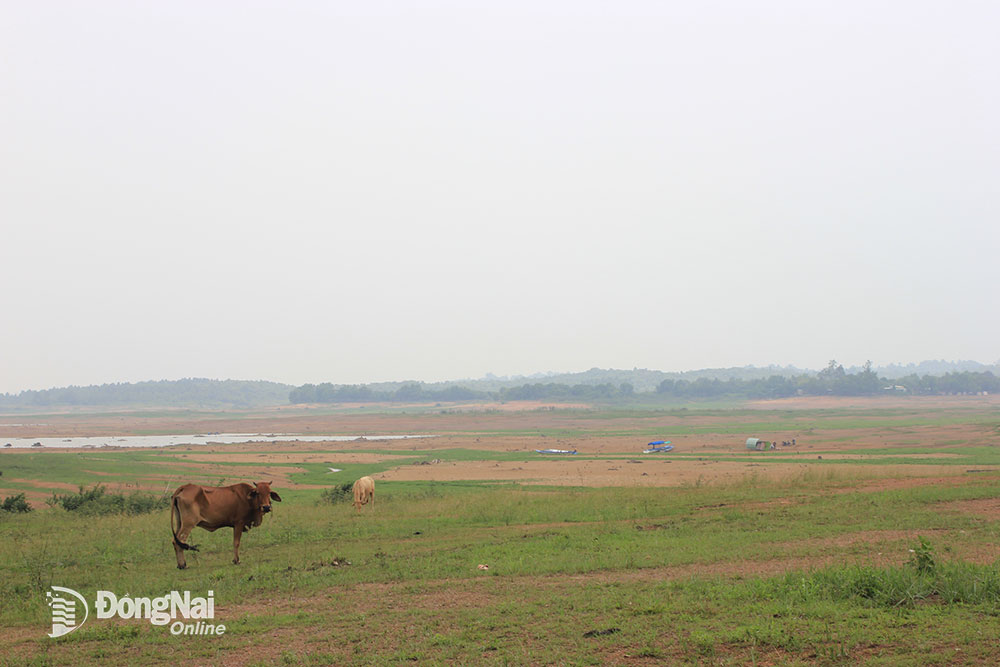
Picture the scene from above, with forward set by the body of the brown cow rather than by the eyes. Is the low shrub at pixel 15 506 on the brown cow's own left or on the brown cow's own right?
on the brown cow's own left

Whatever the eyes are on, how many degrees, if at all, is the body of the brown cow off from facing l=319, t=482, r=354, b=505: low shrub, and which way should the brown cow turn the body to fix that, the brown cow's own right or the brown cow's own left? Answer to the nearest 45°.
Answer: approximately 90° to the brown cow's own left

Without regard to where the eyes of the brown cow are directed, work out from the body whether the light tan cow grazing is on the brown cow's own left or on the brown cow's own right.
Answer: on the brown cow's own left

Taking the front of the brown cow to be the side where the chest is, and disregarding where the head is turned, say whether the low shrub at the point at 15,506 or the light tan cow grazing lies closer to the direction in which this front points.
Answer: the light tan cow grazing

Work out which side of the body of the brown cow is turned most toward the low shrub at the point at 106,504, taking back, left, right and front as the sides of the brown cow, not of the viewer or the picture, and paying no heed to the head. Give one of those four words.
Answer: left

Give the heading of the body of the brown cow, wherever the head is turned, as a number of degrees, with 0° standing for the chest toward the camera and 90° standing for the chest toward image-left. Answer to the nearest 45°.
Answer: approximately 270°
